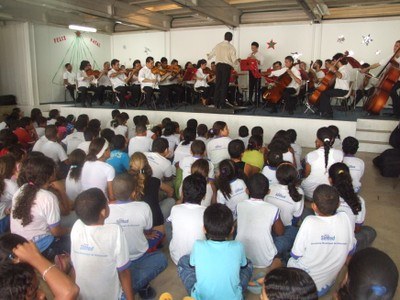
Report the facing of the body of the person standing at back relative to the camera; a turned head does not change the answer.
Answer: away from the camera

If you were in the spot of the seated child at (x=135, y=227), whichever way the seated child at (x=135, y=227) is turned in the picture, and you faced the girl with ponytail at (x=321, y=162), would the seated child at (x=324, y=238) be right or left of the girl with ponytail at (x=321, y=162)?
right

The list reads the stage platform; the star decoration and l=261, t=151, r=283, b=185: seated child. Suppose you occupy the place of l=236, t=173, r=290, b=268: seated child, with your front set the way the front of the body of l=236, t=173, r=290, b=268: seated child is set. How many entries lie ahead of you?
3

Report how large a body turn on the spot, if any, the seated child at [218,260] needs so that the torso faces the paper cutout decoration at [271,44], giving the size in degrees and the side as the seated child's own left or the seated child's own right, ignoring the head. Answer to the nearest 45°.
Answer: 0° — they already face it

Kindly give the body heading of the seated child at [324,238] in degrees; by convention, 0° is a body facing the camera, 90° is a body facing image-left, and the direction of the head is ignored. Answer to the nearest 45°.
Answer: approximately 180°

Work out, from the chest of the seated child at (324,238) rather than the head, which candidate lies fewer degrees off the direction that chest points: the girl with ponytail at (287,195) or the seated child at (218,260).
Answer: the girl with ponytail

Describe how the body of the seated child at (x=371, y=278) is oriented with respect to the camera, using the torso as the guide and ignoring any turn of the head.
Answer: away from the camera

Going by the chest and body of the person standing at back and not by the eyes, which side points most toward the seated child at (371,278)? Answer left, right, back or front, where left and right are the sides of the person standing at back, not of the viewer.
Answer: back

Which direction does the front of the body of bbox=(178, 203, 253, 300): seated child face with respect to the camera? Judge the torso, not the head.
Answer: away from the camera

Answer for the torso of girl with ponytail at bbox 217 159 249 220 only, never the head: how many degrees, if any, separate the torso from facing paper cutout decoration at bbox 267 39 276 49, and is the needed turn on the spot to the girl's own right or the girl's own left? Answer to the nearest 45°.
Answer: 0° — they already face it

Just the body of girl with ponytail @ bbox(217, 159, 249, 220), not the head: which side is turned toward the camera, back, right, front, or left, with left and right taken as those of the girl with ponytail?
back

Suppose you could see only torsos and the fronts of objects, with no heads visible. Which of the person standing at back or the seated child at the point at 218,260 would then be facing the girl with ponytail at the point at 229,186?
the seated child

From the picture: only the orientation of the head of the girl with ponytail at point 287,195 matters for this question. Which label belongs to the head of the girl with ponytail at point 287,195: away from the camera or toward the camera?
away from the camera

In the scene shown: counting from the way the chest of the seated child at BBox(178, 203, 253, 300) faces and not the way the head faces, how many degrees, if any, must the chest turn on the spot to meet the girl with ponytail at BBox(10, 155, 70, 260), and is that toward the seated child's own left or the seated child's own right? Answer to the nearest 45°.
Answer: approximately 90° to the seated child's own left

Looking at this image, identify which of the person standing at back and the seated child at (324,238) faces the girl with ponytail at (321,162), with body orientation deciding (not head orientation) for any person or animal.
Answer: the seated child

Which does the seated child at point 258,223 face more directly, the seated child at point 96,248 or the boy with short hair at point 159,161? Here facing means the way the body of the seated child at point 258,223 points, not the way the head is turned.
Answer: the boy with short hair

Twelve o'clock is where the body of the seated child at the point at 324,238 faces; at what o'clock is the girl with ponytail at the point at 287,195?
The girl with ponytail is roughly at 11 o'clock from the seated child.

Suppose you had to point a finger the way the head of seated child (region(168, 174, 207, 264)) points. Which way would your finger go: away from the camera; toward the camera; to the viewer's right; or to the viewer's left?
away from the camera
